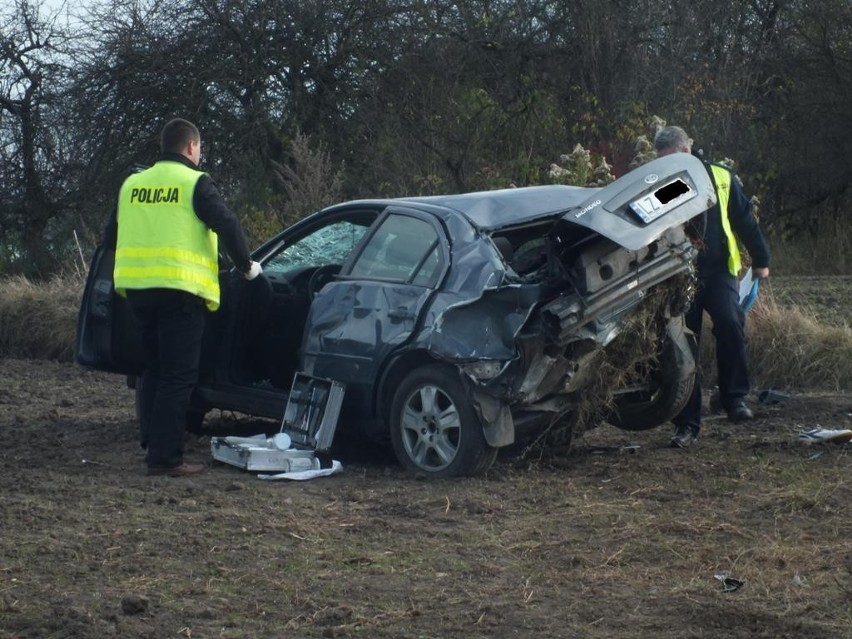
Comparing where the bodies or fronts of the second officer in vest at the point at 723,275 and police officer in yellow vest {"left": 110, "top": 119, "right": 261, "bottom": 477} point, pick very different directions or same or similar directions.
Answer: very different directions

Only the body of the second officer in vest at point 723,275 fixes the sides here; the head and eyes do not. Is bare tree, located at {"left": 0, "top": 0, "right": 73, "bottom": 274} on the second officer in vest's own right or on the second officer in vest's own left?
on the second officer in vest's own right

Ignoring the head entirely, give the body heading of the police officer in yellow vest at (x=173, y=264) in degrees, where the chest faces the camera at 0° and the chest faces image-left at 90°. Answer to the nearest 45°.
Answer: approximately 225°

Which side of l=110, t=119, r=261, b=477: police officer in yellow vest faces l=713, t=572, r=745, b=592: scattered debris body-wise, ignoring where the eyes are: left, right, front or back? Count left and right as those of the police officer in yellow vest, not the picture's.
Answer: right

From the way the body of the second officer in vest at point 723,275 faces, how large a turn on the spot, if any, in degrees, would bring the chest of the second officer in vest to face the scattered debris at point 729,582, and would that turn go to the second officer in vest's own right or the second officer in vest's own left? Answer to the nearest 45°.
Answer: approximately 45° to the second officer in vest's own left

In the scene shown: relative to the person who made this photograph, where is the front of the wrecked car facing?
facing away from the viewer and to the left of the viewer

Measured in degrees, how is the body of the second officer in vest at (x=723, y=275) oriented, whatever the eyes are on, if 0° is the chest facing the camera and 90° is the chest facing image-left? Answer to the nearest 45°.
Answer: approximately 45°

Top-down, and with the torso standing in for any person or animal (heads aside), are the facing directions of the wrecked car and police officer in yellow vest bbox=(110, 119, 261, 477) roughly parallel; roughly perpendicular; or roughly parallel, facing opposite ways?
roughly perpendicular

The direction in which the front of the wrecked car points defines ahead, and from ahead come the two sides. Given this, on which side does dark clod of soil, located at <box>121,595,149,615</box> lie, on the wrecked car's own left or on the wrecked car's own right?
on the wrecked car's own left

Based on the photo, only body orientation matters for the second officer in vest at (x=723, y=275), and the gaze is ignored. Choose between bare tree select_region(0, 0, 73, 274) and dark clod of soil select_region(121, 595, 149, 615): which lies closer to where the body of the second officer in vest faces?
the dark clod of soil

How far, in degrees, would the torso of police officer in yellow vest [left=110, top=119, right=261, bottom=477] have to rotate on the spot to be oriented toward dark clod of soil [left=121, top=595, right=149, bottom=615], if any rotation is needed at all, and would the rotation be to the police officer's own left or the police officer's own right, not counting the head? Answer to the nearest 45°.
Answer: approximately 135° to the police officer's own right

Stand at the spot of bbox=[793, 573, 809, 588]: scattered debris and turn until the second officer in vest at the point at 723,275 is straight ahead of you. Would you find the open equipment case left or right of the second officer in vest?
left
